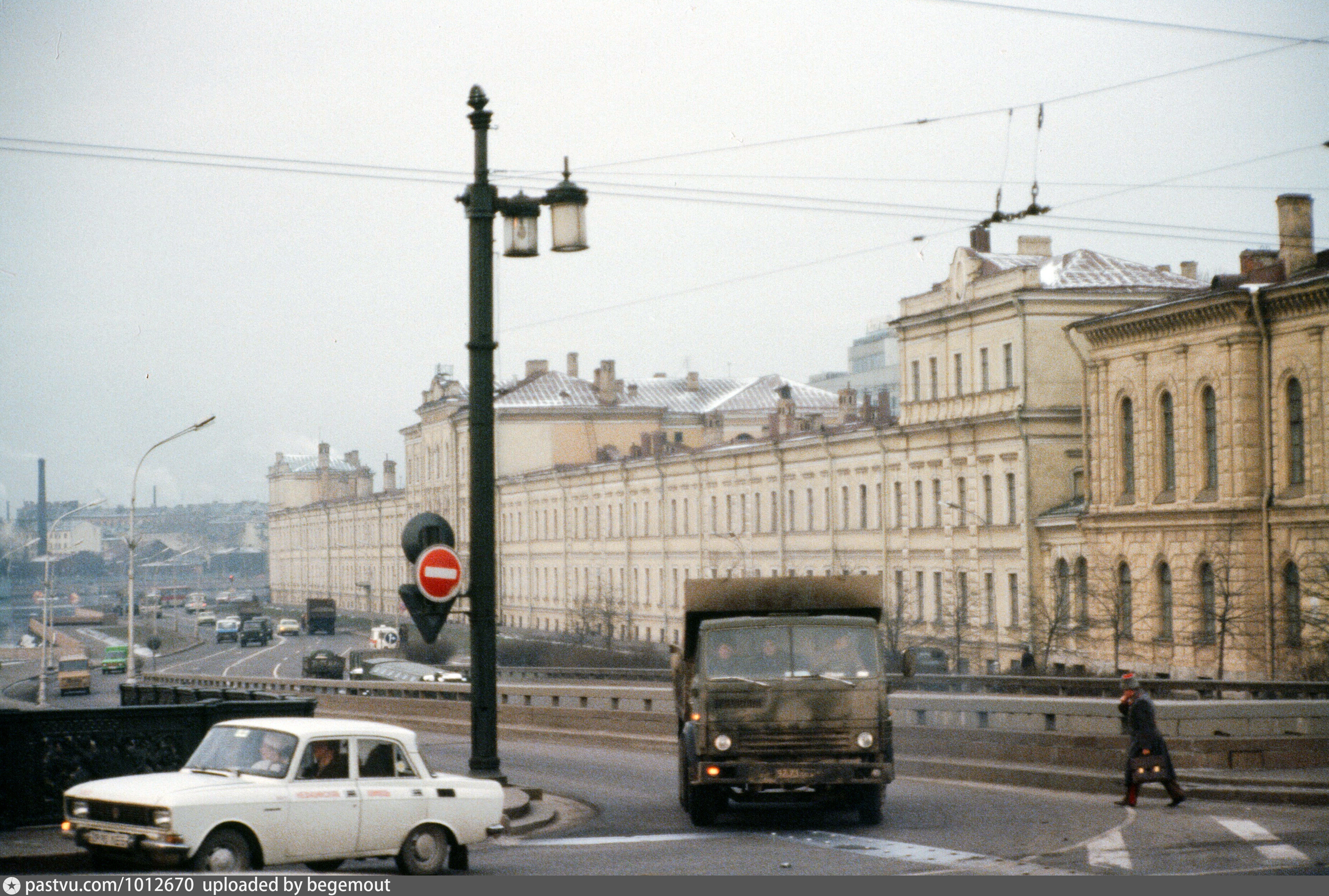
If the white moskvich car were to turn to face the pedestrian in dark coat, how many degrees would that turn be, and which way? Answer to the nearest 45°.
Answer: approximately 180°

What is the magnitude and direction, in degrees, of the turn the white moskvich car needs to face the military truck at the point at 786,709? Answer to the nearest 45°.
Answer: approximately 180°

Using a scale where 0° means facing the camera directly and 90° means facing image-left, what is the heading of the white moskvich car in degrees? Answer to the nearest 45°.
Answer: approximately 45°

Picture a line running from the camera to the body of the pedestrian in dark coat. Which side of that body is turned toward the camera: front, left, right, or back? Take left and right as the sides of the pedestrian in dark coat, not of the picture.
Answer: left

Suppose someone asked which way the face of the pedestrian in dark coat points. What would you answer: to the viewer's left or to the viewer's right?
to the viewer's left

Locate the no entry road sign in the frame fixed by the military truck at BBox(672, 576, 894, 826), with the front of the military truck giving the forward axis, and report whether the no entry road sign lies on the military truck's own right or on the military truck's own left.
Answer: on the military truck's own right

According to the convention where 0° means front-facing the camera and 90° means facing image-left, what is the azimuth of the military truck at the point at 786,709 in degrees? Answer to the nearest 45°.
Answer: approximately 0°

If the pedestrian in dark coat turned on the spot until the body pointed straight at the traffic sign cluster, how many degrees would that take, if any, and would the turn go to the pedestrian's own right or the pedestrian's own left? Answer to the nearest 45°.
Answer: approximately 45° to the pedestrian's own left

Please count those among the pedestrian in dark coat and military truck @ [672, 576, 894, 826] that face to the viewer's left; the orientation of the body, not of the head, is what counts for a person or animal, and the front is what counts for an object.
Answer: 1

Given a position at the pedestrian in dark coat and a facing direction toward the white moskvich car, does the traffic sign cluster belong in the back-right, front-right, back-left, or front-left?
front-right

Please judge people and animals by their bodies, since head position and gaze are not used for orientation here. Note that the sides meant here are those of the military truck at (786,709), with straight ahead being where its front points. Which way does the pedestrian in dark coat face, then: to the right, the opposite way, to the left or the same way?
to the right
